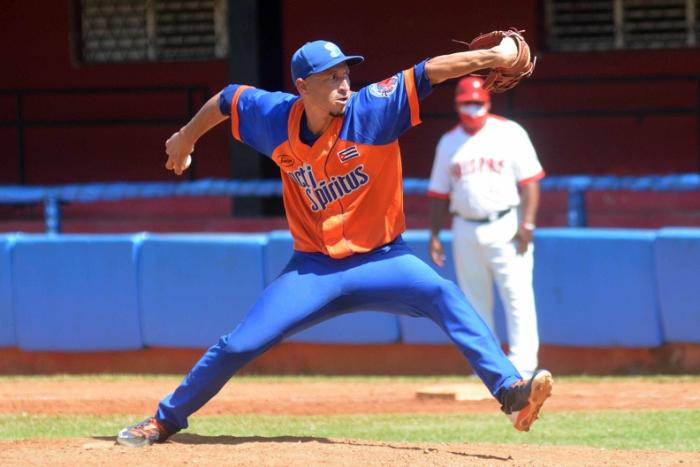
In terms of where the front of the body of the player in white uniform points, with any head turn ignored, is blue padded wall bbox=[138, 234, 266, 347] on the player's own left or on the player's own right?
on the player's own right

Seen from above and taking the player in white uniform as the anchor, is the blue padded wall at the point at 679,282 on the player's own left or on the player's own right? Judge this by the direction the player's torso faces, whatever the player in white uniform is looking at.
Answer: on the player's own left

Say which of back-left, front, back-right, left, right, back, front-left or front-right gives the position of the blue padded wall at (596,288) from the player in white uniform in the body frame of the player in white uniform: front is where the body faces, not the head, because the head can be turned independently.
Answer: back-left

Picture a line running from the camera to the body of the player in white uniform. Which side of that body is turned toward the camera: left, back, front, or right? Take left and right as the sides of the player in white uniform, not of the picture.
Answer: front

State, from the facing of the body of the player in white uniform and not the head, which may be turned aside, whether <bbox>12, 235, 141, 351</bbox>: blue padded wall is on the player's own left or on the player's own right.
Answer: on the player's own right
